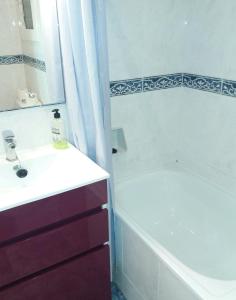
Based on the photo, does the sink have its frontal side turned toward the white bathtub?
no

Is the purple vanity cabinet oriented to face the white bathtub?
no

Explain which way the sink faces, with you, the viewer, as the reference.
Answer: facing the viewer and to the right of the viewer
